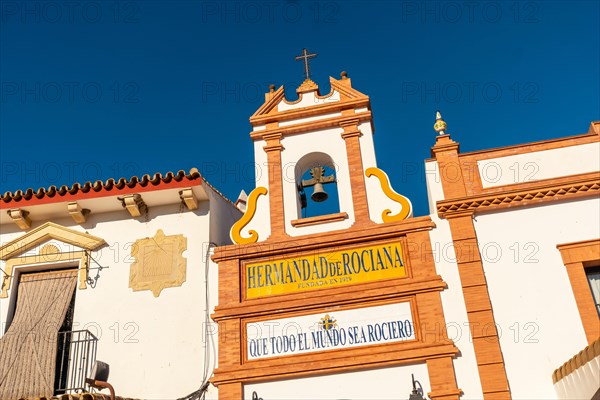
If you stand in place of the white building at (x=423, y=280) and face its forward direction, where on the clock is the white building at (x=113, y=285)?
the white building at (x=113, y=285) is roughly at 3 o'clock from the white building at (x=423, y=280).

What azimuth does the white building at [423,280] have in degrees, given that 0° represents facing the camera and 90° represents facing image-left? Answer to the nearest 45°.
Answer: approximately 0°

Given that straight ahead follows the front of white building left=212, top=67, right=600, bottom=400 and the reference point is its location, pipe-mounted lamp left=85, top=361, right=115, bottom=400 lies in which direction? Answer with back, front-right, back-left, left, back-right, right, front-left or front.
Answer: right

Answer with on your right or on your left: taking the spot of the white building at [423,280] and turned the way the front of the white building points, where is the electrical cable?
on your right
